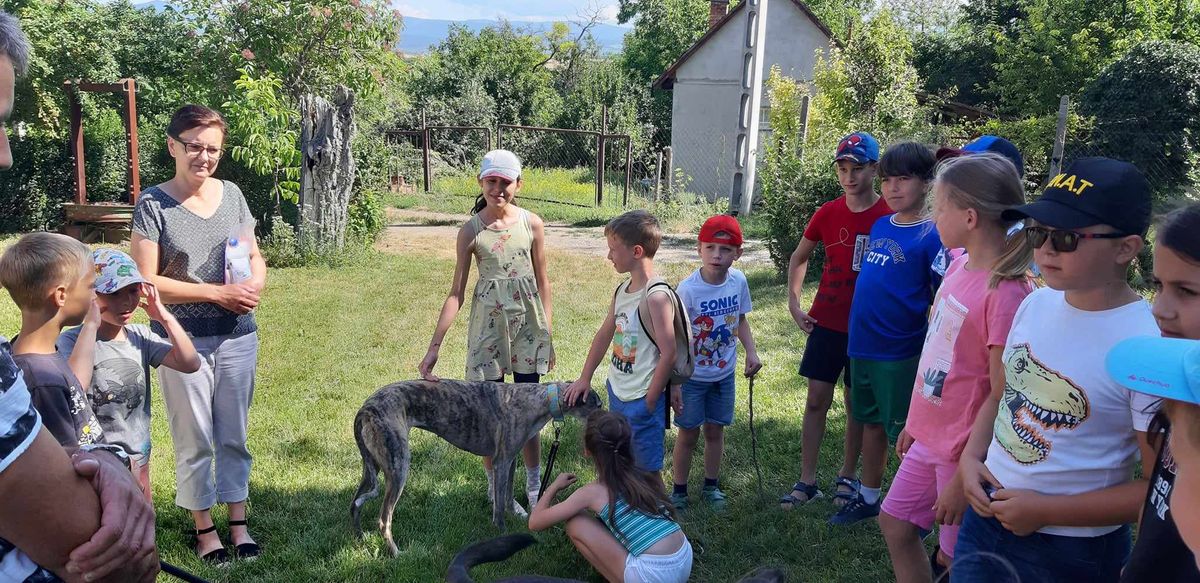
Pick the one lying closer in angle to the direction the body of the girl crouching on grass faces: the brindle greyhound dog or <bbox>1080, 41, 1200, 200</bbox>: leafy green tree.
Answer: the brindle greyhound dog

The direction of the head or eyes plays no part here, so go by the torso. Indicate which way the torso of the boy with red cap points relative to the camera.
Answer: toward the camera

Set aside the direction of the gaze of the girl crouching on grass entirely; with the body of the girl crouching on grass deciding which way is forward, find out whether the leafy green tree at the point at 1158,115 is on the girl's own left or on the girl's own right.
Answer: on the girl's own right

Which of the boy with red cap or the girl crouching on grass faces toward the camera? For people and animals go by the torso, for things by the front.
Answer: the boy with red cap

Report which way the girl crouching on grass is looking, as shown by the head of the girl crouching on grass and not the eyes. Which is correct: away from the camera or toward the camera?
away from the camera

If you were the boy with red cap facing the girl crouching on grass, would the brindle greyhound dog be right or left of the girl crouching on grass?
right

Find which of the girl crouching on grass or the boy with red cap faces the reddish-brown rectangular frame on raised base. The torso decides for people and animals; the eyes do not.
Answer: the girl crouching on grass

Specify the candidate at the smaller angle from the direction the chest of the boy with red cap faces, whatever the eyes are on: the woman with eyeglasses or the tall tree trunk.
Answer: the woman with eyeglasses

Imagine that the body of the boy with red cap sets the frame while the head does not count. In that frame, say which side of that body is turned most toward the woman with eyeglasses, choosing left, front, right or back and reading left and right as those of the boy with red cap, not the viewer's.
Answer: right

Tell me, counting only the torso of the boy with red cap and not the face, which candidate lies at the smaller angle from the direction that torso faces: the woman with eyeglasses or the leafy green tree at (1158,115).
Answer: the woman with eyeglasses

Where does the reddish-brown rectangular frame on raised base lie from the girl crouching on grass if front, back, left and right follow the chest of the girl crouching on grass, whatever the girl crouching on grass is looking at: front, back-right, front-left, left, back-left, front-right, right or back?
front

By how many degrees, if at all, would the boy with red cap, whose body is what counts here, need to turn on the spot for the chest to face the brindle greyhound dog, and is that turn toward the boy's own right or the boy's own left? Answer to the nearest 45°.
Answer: approximately 90° to the boy's own right

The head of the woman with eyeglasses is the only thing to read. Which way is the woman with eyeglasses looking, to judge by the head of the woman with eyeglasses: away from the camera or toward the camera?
toward the camera

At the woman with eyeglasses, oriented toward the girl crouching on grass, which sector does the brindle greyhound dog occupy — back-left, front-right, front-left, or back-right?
front-left

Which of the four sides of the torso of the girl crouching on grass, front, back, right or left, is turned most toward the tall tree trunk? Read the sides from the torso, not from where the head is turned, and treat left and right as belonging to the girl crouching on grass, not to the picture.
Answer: front

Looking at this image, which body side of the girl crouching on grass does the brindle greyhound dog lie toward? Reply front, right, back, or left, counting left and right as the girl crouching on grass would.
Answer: front

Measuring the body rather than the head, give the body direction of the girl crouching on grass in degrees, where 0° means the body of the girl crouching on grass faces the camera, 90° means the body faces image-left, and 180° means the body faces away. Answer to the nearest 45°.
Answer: approximately 135°

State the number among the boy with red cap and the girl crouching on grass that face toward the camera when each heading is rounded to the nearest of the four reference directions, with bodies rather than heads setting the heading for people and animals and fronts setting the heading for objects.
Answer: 1
